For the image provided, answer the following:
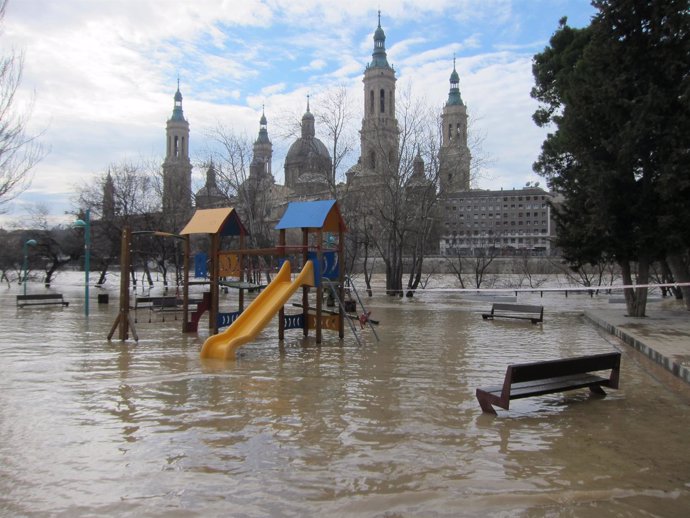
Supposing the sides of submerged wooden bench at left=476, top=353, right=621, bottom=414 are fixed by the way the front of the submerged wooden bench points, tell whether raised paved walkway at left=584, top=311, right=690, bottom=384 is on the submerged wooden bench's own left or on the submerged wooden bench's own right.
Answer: on the submerged wooden bench's own right

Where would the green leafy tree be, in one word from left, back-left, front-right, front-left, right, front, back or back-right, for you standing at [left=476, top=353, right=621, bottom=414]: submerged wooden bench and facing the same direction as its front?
front-right

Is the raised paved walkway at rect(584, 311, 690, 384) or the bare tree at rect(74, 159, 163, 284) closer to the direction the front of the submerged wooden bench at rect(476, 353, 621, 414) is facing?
the bare tree

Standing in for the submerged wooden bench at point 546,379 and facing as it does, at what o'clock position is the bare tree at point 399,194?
The bare tree is roughly at 1 o'clock from the submerged wooden bench.

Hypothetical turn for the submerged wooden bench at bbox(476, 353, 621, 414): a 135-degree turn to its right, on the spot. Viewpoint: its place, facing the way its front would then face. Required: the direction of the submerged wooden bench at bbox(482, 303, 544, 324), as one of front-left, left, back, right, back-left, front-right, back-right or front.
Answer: left

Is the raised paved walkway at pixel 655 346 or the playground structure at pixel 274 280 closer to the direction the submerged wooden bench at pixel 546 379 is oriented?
the playground structure

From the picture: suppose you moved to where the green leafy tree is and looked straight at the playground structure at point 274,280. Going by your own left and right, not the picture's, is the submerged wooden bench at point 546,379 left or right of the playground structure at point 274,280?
left

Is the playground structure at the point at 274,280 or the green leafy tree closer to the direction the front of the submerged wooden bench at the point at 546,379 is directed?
the playground structure

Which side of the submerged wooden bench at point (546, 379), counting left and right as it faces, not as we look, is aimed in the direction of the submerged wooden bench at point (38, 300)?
front

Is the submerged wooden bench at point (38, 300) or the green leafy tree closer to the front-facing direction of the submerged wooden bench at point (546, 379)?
the submerged wooden bench
